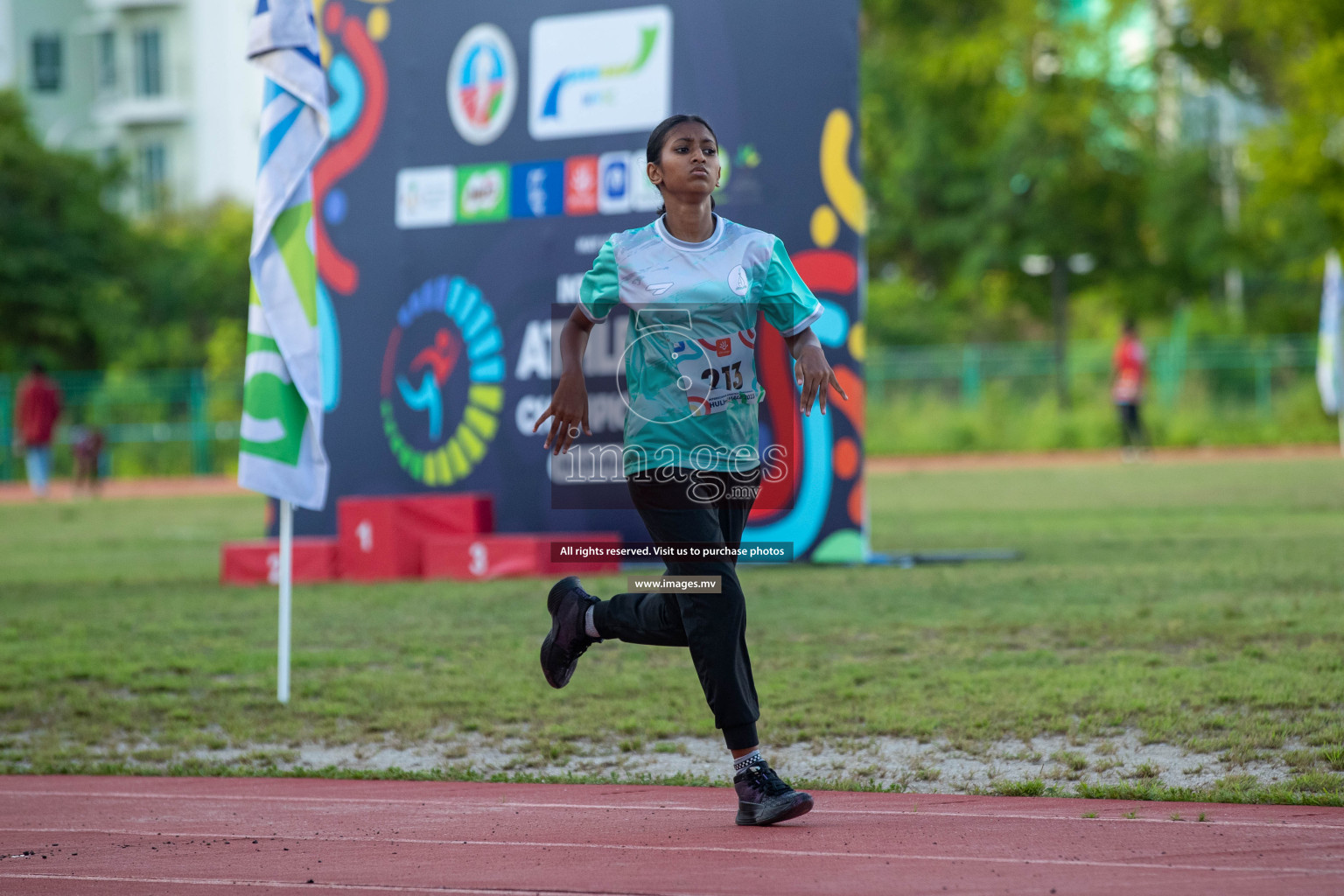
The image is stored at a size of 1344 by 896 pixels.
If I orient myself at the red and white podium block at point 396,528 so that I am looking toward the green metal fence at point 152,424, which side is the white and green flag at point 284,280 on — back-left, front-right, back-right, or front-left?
back-left

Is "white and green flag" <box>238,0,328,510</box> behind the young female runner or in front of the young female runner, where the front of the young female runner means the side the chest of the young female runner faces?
behind

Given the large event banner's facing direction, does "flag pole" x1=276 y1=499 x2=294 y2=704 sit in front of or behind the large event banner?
in front

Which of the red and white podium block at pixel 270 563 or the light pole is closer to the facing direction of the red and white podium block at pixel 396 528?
the red and white podium block

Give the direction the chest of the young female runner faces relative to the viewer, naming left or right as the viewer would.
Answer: facing the viewer and to the right of the viewer

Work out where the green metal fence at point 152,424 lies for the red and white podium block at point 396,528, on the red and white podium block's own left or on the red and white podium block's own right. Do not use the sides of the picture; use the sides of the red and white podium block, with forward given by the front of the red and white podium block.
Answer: on the red and white podium block's own right

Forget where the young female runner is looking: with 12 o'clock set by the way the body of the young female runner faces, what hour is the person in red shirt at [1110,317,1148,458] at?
The person in red shirt is roughly at 8 o'clock from the young female runner.

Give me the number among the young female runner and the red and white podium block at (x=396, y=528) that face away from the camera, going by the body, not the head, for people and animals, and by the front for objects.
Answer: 0

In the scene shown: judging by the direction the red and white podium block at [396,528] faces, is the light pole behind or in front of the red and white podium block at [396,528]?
behind

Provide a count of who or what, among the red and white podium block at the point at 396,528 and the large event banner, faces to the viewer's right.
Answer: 0
